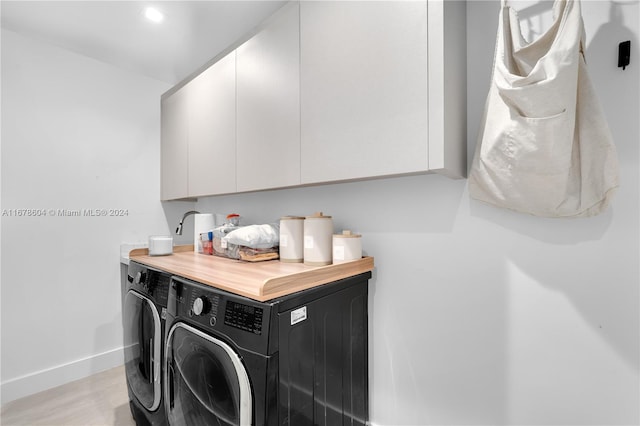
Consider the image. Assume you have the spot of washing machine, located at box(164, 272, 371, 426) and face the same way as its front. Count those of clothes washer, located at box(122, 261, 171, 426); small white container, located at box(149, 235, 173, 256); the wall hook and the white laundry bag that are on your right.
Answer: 2

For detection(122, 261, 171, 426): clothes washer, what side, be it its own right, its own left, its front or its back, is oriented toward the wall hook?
left

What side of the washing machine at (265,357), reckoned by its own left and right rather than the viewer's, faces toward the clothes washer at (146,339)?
right

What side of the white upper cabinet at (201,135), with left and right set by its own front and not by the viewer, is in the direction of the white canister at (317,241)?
left

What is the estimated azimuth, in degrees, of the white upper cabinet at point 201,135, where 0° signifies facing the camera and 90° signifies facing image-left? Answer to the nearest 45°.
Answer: approximately 45°
